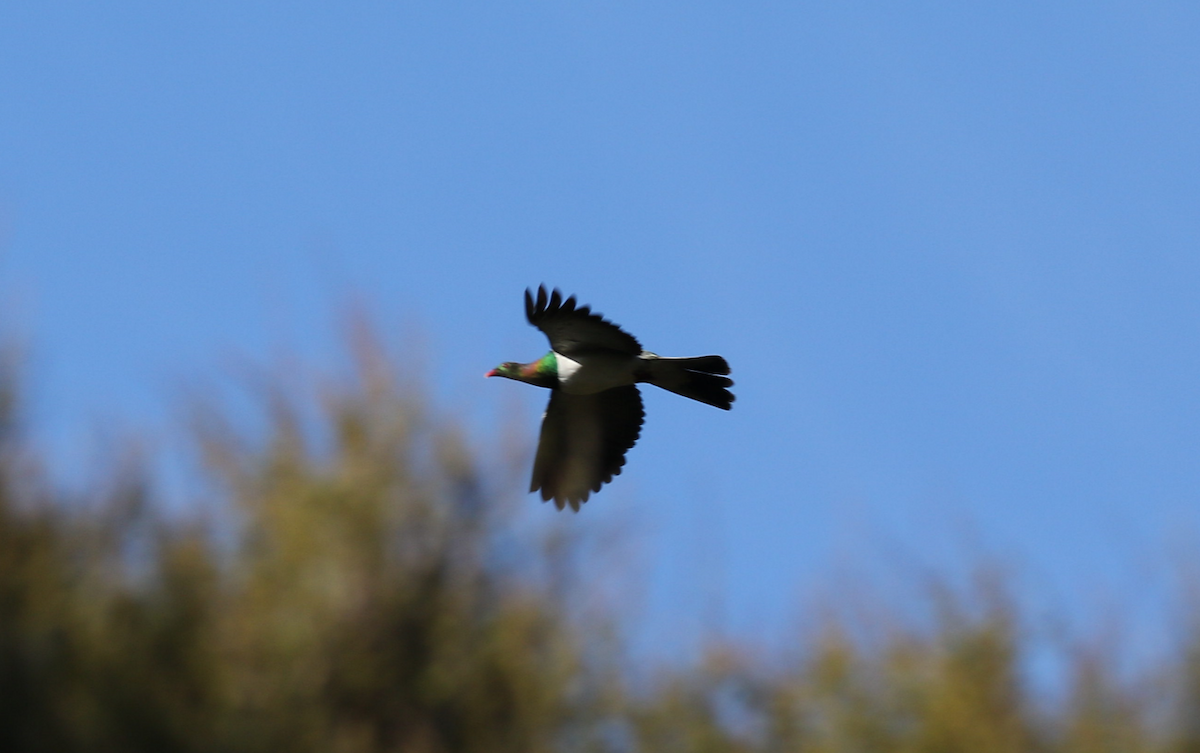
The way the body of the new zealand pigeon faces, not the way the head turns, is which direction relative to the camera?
to the viewer's left
